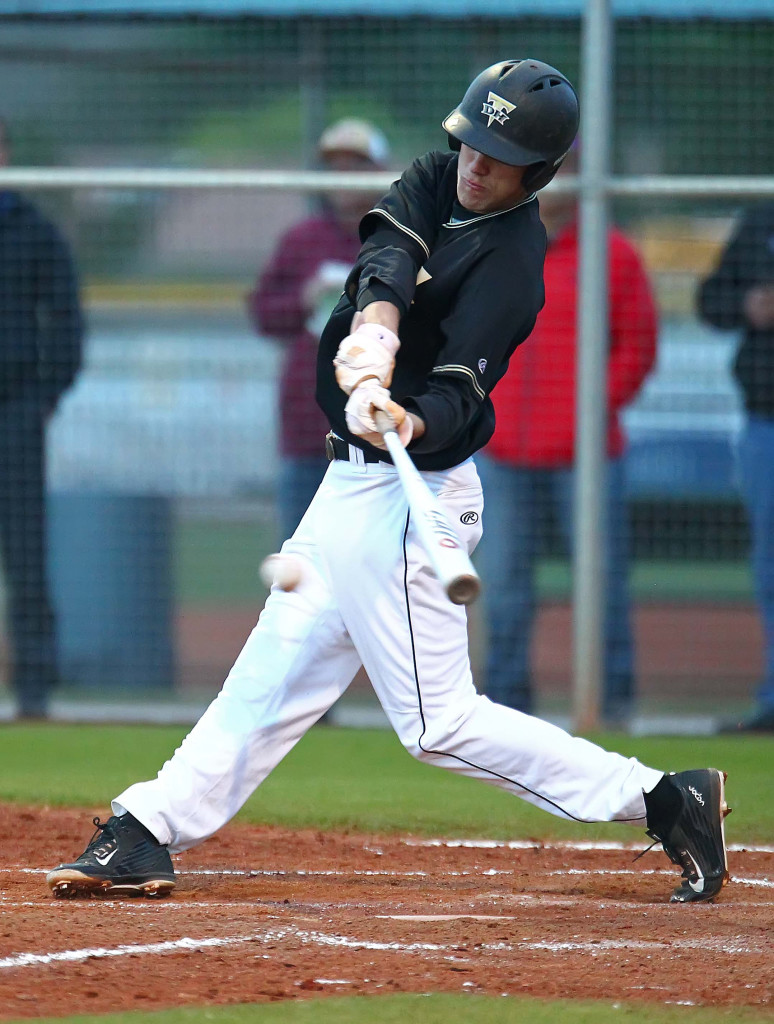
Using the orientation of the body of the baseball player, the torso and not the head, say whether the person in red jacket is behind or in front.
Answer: behind

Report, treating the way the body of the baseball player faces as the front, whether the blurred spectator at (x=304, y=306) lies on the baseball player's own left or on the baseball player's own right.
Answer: on the baseball player's own right

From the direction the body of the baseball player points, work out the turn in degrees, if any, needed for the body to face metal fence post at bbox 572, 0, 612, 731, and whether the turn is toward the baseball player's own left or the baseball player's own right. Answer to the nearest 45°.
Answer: approximately 135° to the baseball player's own right

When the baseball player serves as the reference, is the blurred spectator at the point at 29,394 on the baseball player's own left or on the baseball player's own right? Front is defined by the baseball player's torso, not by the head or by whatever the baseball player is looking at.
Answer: on the baseball player's own right

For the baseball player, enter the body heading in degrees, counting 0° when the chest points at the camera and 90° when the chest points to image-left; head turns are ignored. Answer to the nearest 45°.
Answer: approximately 45°
